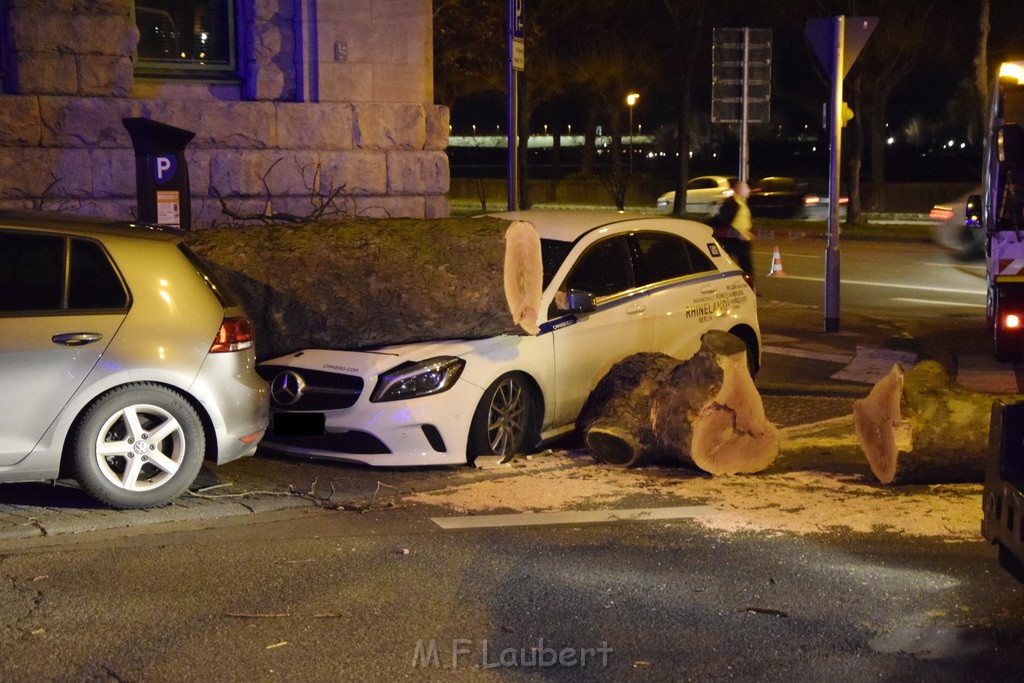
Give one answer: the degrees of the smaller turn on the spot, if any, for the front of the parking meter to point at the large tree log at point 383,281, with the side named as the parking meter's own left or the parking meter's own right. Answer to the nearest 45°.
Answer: approximately 45° to the parking meter's own left

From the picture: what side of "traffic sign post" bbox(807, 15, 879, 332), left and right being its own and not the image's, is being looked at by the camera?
back

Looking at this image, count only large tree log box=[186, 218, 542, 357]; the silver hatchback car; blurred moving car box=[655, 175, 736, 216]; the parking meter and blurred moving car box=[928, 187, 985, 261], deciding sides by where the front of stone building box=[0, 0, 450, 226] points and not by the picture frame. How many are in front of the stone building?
3

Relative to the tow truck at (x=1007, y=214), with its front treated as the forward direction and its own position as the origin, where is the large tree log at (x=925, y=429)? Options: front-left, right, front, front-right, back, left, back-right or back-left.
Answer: back

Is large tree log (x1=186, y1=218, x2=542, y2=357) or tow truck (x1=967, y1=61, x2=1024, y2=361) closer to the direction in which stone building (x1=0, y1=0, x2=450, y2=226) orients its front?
the large tree log

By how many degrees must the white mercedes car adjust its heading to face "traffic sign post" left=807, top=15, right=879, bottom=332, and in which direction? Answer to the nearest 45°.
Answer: approximately 180°

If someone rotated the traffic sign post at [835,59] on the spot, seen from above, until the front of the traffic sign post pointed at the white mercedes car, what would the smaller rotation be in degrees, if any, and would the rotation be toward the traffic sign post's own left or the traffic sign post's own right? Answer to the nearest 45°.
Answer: approximately 180°

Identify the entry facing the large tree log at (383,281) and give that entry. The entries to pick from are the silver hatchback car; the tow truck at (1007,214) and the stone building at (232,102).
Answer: the stone building

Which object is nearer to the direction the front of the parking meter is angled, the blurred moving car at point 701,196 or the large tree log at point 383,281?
the large tree log

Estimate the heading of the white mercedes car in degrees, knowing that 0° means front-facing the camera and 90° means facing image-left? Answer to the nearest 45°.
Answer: approximately 45°

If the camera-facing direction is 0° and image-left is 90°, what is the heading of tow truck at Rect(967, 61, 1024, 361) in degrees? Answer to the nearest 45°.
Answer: approximately 180°

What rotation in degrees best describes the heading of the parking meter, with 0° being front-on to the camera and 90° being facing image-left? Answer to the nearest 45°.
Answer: approximately 0°

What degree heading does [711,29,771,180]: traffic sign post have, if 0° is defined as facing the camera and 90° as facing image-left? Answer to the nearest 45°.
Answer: approximately 180°

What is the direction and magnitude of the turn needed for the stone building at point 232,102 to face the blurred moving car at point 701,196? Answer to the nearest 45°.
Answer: approximately 135° to its left
